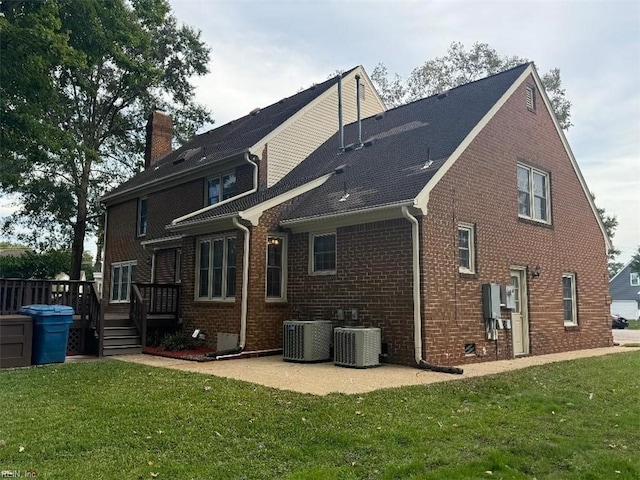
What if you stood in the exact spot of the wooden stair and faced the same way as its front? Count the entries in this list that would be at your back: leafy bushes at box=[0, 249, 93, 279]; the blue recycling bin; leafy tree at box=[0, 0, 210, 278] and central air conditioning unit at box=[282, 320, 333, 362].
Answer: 2

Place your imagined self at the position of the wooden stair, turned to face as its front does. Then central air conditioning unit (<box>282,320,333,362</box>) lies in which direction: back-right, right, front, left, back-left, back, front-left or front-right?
front-left

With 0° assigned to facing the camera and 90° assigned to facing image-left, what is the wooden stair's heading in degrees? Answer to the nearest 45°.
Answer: approximately 0°

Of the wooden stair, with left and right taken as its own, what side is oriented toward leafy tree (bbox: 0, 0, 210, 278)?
back

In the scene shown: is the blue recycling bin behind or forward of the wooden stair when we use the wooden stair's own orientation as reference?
forward

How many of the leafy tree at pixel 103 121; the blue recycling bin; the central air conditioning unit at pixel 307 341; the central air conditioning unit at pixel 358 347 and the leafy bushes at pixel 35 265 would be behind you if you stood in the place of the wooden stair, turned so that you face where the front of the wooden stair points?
2

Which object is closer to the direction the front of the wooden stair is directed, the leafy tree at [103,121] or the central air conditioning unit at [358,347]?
the central air conditioning unit

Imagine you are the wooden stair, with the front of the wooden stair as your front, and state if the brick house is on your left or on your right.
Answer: on your left

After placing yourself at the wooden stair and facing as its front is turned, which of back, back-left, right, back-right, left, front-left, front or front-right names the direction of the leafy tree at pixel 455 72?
back-left
